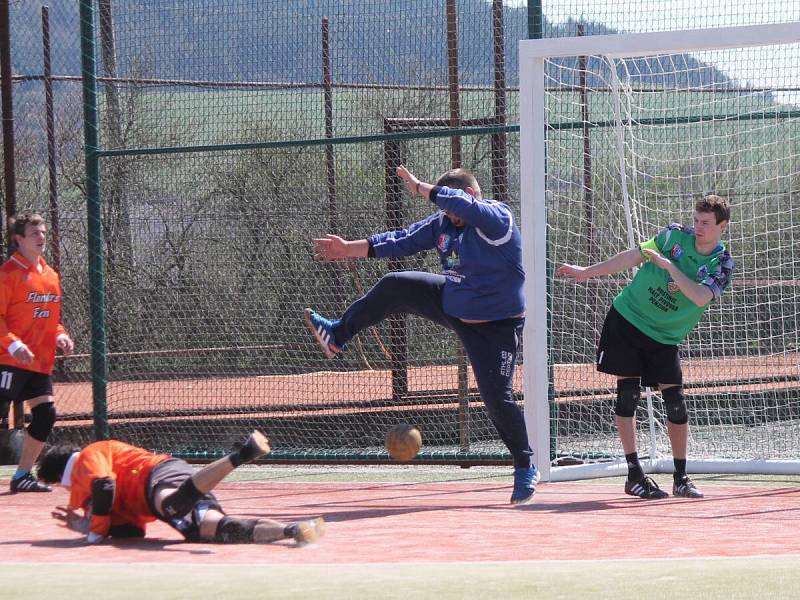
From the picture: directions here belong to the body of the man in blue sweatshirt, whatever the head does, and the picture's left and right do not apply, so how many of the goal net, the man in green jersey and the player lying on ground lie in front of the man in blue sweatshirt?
1

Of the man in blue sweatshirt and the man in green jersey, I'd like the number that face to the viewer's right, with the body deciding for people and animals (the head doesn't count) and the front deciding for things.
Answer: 0

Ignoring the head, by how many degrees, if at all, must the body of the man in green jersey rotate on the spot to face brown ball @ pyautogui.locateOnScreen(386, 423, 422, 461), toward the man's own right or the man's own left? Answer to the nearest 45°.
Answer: approximately 90° to the man's own right

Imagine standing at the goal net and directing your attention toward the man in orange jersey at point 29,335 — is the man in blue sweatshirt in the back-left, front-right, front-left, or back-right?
front-left

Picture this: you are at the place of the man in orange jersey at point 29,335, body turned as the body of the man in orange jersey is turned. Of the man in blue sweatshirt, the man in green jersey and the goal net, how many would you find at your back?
0

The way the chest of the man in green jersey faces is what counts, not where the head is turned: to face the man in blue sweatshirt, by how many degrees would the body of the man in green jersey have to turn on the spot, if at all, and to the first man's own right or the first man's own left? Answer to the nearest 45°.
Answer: approximately 45° to the first man's own right

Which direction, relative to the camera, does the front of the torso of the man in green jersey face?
toward the camera

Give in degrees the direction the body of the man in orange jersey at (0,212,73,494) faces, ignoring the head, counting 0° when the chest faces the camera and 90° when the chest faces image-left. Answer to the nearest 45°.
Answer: approximately 315°

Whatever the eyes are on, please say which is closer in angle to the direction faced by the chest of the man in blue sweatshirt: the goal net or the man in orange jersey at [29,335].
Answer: the man in orange jersey

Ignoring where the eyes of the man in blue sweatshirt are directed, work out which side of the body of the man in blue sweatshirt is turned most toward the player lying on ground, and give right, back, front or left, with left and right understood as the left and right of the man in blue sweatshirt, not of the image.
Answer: front

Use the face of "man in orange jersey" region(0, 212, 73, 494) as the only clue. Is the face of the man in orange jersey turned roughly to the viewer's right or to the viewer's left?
to the viewer's right

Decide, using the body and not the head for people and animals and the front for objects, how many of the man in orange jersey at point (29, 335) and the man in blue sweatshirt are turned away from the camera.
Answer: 0

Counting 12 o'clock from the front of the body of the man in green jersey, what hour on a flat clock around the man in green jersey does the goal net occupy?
The goal net is roughly at 6 o'clock from the man in green jersey.

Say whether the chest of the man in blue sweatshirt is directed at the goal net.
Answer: no

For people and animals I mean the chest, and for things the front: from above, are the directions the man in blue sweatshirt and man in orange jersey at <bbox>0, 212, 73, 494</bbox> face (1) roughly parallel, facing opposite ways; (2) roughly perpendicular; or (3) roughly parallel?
roughly perpendicular

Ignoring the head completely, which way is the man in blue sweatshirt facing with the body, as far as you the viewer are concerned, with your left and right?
facing the viewer and to the left of the viewer
